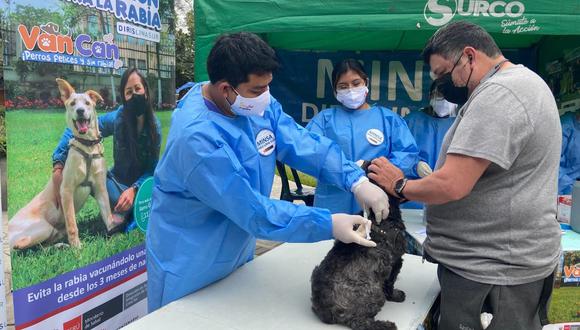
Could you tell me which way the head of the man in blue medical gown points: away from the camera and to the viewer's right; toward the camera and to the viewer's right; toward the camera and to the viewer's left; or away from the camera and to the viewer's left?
toward the camera and to the viewer's right

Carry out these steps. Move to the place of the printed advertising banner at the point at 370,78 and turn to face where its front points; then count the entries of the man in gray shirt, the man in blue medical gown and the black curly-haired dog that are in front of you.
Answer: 3

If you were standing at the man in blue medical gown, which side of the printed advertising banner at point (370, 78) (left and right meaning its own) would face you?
front

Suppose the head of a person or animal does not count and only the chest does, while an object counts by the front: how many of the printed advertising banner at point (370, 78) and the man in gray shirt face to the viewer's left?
1

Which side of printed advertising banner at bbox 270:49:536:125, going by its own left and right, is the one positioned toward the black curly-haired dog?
front

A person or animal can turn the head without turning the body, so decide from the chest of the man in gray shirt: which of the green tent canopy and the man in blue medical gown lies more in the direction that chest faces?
the man in blue medical gown

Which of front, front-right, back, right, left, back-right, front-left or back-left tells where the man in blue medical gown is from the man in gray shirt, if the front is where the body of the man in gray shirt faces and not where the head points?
front

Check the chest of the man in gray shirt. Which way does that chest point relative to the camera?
to the viewer's left

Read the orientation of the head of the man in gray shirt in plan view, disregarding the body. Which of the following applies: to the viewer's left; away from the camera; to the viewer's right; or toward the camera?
to the viewer's left

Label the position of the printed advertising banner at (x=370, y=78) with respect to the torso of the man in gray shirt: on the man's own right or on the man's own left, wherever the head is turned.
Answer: on the man's own right

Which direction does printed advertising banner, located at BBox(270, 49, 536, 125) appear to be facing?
toward the camera

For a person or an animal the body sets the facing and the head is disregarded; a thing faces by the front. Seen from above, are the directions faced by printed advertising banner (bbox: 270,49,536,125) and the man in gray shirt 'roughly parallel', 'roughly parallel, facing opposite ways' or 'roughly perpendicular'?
roughly perpendicular
